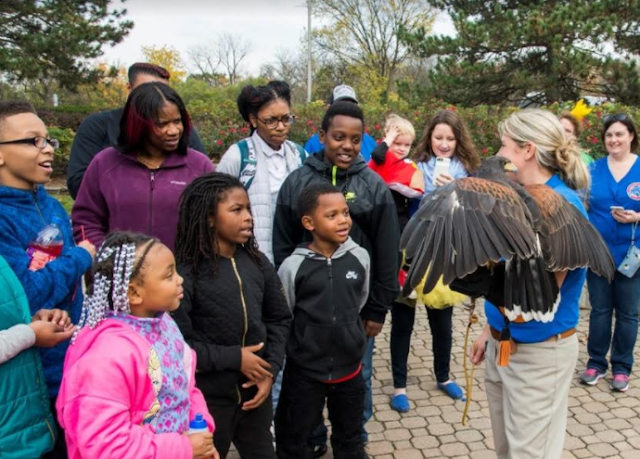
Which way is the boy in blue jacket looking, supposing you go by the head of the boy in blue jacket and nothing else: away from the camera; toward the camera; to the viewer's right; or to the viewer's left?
to the viewer's right

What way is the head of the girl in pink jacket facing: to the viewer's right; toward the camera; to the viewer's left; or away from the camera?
to the viewer's right

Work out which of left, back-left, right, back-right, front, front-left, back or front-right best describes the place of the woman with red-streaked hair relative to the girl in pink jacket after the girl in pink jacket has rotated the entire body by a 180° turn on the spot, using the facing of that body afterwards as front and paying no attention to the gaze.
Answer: front-right

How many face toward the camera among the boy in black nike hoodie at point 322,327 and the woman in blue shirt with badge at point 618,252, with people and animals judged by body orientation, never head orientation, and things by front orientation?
2

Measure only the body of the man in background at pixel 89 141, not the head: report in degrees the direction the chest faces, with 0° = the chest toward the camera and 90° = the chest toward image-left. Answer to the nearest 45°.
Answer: approximately 315°

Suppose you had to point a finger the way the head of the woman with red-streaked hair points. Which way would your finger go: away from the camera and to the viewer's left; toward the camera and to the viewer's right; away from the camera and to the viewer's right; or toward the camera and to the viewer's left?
toward the camera and to the viewer's right

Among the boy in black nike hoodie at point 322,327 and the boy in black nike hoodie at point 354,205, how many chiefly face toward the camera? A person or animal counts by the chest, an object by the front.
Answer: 2

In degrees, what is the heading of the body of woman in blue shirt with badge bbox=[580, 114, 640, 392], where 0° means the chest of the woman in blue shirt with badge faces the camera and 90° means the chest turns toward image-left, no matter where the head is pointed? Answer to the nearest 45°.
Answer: approximately 0°
